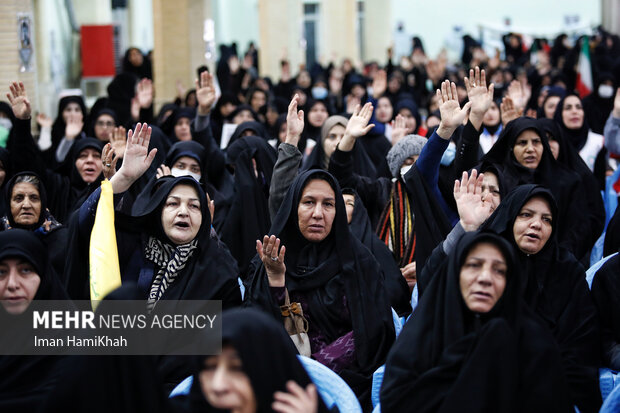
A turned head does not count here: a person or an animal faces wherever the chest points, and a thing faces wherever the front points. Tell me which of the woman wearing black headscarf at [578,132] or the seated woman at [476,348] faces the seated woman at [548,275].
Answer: the woman wearing black headscarf

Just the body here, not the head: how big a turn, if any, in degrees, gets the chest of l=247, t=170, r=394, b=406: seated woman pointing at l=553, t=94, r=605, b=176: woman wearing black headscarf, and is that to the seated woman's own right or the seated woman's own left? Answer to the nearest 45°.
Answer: approximately 135° to the seated woman's own left

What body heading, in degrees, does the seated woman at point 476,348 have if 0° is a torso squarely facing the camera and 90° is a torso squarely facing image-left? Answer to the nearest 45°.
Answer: approximately 0°

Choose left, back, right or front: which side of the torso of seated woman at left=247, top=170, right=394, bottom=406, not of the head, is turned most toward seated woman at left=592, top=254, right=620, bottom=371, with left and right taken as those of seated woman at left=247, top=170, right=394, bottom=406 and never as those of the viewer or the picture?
left

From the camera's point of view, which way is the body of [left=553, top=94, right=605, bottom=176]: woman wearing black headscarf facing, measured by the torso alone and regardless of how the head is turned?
toward the camera

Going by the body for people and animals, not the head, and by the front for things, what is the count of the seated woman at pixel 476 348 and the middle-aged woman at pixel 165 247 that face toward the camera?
2

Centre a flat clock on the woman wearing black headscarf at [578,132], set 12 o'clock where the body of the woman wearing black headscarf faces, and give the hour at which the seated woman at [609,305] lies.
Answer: The seated woman is roughly at 12 o'clock from the woman wearing black headscarf.

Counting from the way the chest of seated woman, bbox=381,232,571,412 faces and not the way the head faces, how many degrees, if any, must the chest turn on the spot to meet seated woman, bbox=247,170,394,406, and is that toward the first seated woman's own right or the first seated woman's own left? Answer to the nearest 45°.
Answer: approximately 135° to the first seated woman's own right

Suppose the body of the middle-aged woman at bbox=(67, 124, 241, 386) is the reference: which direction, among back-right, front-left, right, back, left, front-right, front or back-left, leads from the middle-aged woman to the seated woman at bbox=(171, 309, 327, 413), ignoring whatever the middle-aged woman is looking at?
front

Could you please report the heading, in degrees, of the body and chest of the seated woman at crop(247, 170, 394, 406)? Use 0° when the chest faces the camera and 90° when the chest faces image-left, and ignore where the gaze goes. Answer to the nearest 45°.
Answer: approximately 0°

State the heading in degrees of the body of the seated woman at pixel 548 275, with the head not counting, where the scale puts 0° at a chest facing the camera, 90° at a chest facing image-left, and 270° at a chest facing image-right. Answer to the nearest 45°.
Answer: approximately 45°

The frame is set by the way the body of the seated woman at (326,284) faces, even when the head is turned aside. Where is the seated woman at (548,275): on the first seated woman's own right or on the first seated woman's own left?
on the first seated woman's own left

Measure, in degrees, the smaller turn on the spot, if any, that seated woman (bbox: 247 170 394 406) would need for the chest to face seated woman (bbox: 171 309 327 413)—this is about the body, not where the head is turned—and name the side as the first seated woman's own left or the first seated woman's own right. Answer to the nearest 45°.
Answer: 0° — they already face them
